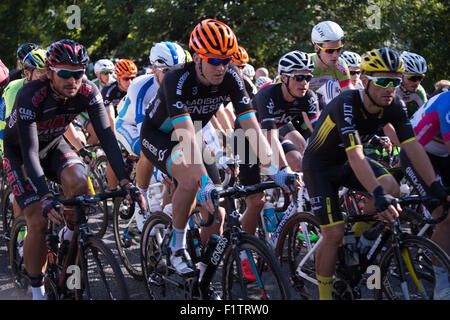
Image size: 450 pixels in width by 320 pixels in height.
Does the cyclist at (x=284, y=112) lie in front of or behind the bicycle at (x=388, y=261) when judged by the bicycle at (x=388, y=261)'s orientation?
behind

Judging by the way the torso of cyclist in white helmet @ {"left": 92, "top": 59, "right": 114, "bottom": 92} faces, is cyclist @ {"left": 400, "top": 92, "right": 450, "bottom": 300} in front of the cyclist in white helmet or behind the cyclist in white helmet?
in front

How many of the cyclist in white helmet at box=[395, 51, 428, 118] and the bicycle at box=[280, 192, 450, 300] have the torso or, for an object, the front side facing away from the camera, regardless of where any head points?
0

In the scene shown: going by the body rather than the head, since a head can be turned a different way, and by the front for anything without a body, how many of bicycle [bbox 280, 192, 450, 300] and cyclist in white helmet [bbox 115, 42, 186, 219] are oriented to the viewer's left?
0

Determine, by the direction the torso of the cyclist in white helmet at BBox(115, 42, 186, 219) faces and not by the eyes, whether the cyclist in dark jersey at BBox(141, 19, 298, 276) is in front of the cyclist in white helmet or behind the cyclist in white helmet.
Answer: in front
